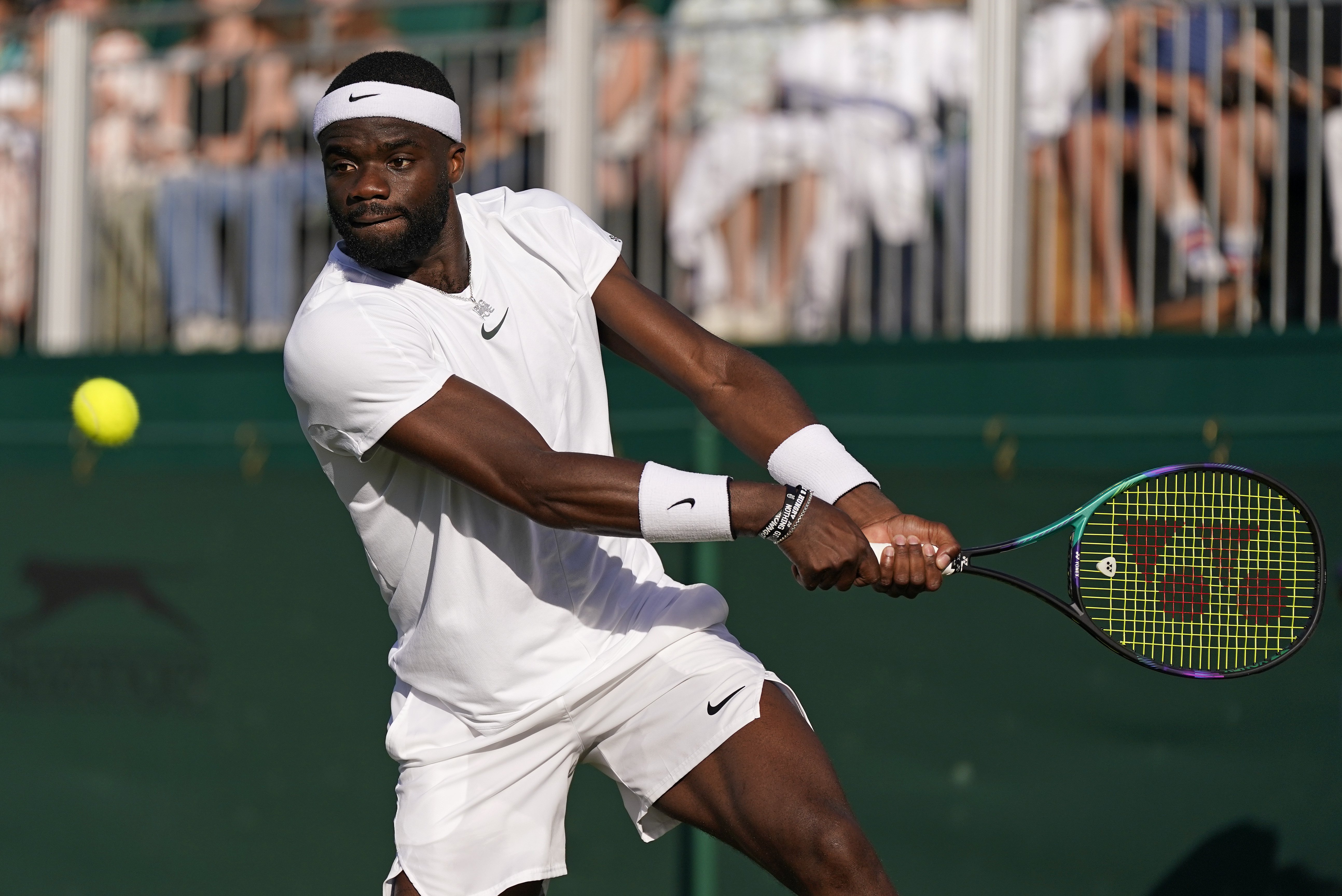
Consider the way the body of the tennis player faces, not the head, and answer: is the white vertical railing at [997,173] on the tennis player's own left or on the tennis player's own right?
on the tennis player's own left

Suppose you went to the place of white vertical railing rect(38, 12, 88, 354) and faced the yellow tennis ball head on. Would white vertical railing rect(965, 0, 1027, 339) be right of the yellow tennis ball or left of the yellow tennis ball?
left

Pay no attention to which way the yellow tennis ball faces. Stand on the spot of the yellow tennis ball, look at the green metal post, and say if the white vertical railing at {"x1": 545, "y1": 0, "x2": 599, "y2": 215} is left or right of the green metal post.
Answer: left

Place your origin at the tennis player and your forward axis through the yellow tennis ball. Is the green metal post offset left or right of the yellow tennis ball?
right

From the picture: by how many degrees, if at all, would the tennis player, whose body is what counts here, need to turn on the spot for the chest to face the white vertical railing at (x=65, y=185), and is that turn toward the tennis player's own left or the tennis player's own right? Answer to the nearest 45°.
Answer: approximately 180°
